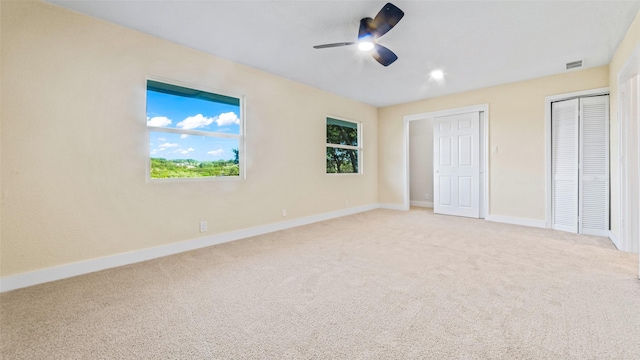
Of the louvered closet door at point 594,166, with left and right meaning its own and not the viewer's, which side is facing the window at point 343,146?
right

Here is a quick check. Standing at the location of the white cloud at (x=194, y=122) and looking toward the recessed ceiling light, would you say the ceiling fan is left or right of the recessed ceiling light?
right

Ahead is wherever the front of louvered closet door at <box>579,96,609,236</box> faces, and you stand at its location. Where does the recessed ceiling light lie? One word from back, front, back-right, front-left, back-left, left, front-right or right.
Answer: front-right

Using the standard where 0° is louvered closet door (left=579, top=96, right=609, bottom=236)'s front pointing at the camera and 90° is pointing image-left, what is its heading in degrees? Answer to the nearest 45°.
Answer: approximately 0°

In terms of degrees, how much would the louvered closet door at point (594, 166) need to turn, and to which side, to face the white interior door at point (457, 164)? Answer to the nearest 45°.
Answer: approximately 90° to its right
